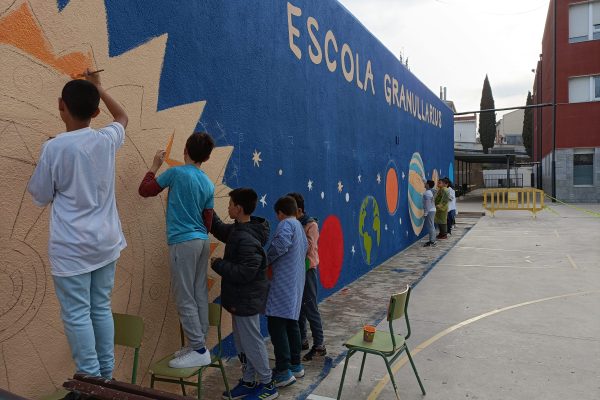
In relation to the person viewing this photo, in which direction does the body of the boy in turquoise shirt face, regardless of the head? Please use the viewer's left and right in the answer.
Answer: facing away from the viewer and to the left of the viewer

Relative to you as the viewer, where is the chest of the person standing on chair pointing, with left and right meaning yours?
facing away from the viewer and to the left of the viewer

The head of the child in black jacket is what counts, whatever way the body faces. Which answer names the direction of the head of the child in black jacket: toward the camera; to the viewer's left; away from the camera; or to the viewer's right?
to the viewer's left

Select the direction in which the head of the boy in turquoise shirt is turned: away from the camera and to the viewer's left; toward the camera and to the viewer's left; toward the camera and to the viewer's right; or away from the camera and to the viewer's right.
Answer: away from the camera and to the viewer's left

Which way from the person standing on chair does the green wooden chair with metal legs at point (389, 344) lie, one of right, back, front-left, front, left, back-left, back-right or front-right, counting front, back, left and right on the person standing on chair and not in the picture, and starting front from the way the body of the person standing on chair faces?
back-right

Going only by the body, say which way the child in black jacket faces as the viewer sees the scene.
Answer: to the viewer's left

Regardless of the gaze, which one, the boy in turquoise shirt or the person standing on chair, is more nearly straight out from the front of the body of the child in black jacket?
the boy in turquoise shirt

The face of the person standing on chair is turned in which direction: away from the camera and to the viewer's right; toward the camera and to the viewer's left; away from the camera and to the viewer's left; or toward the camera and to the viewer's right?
away from the camera and to the viewer's left

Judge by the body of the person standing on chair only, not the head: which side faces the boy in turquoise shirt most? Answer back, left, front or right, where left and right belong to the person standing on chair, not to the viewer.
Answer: right

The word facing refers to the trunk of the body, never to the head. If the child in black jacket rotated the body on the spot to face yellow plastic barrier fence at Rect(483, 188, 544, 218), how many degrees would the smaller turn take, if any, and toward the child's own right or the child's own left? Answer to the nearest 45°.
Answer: approximately 135° to the child's own right
